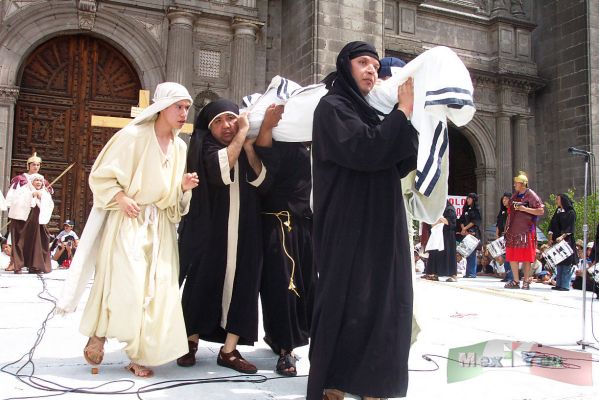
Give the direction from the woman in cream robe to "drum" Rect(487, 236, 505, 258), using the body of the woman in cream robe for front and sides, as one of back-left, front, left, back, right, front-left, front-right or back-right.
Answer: left

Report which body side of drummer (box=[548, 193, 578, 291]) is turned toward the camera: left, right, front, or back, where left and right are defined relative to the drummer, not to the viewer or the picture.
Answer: left

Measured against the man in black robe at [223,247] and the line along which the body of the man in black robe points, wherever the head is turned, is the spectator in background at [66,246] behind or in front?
behind
